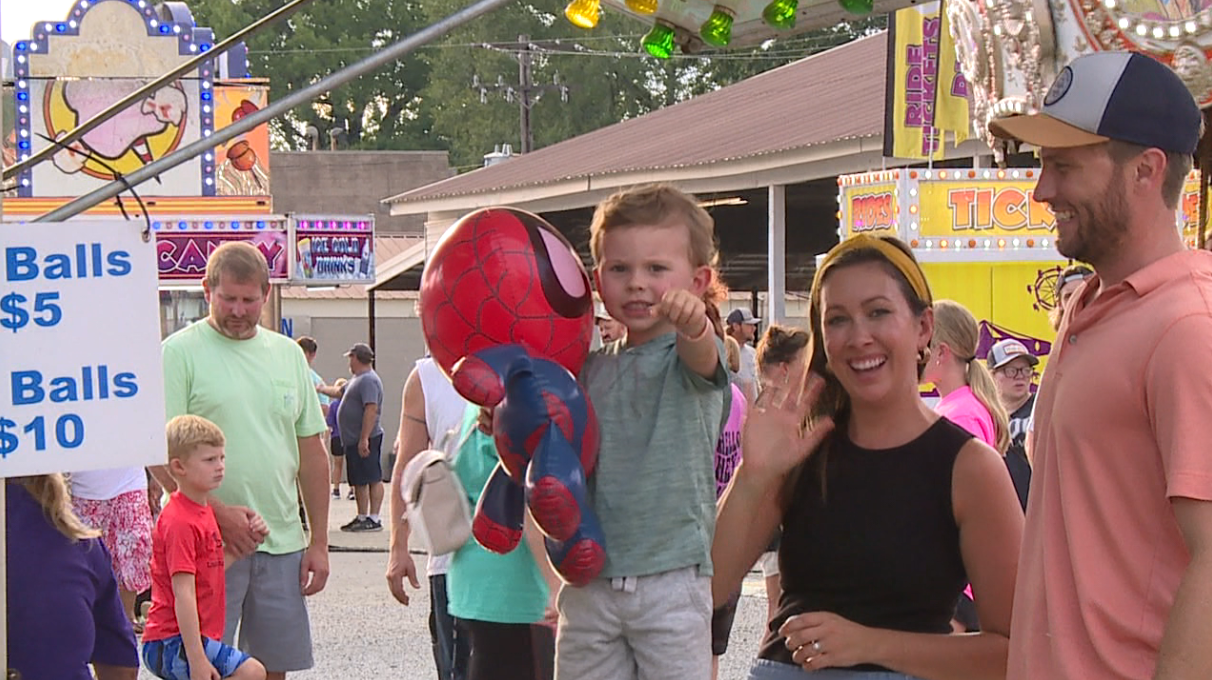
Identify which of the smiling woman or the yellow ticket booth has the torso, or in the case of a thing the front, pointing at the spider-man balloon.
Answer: the yellow ticket booth

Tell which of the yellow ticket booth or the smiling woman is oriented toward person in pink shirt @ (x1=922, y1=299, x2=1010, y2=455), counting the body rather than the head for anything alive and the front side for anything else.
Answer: the yellow ticket booth

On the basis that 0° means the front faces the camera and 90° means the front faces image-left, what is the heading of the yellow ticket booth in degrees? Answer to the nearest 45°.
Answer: approximately 0°

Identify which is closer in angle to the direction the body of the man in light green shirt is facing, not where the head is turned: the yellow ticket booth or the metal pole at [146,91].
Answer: the metal pole

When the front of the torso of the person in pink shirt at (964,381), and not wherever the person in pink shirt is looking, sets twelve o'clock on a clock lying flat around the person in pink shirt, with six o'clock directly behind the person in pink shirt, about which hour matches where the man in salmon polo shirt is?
The man in salmon polo shirt is roughly at 9 o'clock from the person in pink shirt.

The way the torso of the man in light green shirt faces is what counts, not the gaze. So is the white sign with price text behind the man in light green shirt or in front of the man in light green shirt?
in front

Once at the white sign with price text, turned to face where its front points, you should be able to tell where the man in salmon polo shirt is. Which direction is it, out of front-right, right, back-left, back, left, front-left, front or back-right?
front-left

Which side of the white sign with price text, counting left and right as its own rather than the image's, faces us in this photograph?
front

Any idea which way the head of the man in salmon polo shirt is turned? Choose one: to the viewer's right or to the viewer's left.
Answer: to the viewer's left

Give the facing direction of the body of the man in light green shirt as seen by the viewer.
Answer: toward the camera

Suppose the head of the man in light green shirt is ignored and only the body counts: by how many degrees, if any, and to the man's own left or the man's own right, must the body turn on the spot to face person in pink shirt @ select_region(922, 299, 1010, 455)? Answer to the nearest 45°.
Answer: approximately 90° to the man's own left
